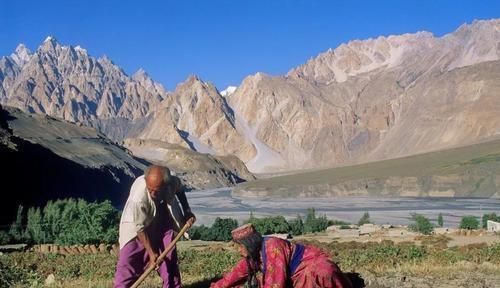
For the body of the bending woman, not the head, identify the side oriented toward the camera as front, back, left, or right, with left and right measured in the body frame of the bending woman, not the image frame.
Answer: left

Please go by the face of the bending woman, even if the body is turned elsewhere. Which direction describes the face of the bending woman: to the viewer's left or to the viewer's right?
to the viewer's left

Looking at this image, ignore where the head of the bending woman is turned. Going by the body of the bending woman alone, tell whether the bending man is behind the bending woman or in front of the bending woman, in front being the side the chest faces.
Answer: in front
